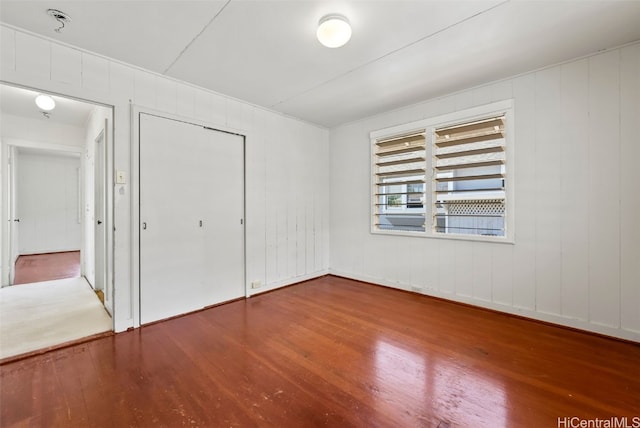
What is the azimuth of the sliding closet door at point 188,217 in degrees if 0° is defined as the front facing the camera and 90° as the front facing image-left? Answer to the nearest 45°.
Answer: approximately 315°

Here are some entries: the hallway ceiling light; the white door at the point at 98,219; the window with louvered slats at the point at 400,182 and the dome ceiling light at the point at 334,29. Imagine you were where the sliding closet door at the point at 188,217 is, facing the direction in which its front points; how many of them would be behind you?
2

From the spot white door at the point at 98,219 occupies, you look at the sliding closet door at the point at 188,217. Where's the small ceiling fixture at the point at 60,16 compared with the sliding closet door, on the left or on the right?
right

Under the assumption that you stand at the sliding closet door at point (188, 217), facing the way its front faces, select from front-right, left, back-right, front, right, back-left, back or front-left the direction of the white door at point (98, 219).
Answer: back

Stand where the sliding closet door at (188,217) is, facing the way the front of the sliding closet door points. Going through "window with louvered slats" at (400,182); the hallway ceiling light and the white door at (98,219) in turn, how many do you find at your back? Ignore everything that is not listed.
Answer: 2

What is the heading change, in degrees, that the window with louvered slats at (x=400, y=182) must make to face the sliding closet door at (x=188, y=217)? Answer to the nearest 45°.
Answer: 0° — it already faces it

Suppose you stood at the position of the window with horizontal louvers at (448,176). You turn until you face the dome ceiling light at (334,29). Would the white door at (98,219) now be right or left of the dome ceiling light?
right

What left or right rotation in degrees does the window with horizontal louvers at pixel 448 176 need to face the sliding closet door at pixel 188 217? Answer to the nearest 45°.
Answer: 0° — it already faces it

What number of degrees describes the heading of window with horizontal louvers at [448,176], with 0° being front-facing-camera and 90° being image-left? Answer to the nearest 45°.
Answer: approximately 45°

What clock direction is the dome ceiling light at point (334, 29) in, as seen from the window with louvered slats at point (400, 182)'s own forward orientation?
The dome ceiling light is roughly at 11 o'clock from the window with louvered slats.

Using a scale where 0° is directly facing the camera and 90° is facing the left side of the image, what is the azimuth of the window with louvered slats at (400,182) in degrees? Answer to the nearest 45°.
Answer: approximately 45°
